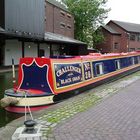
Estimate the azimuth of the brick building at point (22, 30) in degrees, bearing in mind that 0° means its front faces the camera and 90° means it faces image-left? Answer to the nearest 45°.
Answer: approximately 315°

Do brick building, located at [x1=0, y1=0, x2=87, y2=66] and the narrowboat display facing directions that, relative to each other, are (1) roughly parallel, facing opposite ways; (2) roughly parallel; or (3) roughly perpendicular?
roughly perpendicular
